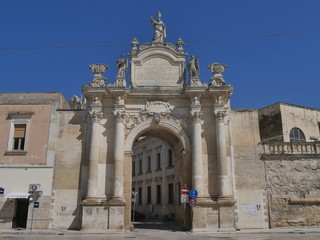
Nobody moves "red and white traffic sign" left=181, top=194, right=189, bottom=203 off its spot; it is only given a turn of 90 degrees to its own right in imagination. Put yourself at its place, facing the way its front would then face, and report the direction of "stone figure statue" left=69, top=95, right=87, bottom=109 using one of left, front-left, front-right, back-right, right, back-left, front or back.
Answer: front-right

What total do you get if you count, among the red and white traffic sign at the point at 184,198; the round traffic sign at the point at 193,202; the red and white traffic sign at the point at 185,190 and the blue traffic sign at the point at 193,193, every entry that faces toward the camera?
4

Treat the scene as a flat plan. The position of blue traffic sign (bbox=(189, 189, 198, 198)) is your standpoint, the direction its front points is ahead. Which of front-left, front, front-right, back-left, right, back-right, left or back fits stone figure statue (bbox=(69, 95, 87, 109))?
back-right

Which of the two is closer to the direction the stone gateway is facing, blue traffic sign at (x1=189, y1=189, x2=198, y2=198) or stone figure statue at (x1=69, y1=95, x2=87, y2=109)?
the blue traffic sign

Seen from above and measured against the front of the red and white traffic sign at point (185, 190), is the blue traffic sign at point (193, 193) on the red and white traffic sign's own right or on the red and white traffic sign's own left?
on the red and white traffic sign's own left

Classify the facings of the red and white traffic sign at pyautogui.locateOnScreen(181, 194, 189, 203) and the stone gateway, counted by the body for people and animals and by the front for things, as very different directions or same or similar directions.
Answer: same or similar directions

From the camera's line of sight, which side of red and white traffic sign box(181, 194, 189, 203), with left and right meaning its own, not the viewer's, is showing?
front

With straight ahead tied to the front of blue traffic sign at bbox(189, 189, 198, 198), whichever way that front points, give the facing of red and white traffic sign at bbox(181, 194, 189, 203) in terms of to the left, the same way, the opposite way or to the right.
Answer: the same way

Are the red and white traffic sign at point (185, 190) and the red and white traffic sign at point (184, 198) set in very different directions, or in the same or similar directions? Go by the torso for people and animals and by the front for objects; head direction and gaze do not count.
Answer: same or similar directions

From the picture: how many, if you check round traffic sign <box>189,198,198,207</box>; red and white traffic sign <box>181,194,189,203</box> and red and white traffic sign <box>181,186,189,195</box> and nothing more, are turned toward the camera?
3

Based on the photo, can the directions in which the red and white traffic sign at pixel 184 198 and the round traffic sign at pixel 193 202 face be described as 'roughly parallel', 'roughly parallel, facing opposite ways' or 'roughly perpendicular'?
roughly parallel

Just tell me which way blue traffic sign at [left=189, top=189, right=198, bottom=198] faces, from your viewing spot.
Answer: facing the viewer

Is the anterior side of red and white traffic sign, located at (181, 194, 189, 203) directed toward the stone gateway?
no

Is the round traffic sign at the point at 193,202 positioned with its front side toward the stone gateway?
no
